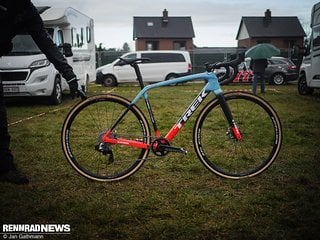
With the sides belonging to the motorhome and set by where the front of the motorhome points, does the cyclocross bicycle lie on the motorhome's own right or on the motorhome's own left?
on the motorhome's own left

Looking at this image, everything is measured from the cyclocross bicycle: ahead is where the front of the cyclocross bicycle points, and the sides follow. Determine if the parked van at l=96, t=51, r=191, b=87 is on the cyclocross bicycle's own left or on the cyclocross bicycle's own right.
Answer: on the cyclocross bicycle's own left

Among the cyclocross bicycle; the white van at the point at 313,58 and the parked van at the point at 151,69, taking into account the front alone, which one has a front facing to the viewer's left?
the parked van

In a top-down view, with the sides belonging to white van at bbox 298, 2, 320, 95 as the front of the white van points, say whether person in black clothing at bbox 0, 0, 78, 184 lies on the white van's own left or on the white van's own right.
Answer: on the white van's own right

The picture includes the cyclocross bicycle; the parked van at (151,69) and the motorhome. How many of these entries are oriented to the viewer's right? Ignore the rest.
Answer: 1

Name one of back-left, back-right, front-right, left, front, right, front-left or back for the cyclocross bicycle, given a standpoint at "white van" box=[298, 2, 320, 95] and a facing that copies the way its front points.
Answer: front-right

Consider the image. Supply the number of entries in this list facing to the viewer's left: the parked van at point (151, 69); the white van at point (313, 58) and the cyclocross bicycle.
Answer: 1

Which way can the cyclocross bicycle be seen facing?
to the viewer's right

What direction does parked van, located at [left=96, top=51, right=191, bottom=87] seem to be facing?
to the viewer's left

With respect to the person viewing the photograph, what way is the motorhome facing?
facing the viewer and to the left of the viewer

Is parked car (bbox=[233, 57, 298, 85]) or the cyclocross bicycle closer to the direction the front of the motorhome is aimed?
the cyclocross bicycle

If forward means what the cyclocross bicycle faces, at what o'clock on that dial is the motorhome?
The motorhome is roughly at 8 o'clock from the cyclocross bicycle.

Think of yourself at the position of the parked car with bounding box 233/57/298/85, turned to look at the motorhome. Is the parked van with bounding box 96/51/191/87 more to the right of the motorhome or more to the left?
right
